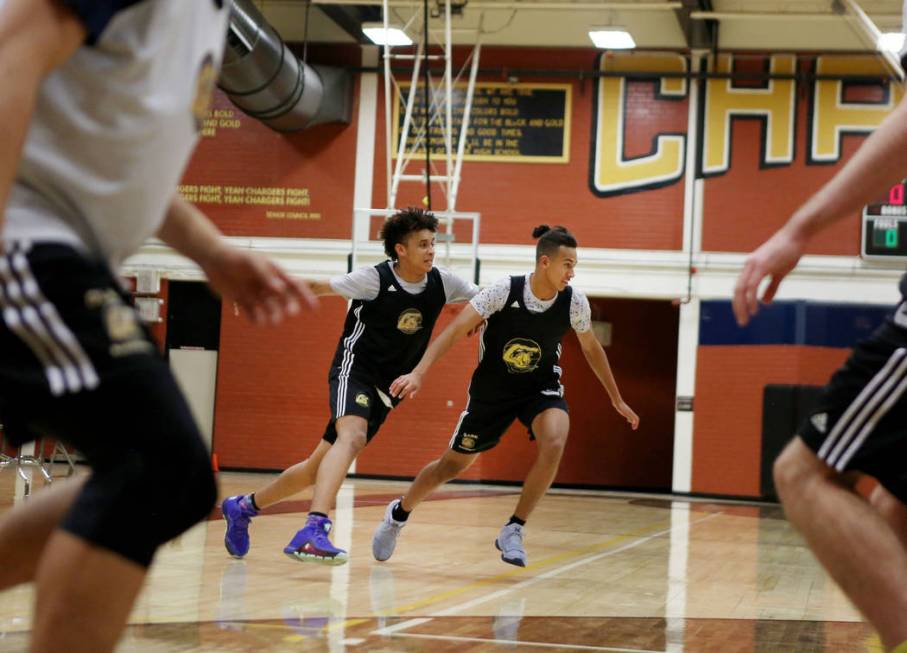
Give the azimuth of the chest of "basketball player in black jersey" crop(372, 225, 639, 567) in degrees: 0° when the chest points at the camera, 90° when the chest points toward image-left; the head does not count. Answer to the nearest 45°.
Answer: approximately 0°

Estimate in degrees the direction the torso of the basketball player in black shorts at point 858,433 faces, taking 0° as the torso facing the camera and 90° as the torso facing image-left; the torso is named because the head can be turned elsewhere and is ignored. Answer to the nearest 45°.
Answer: approximately 90°

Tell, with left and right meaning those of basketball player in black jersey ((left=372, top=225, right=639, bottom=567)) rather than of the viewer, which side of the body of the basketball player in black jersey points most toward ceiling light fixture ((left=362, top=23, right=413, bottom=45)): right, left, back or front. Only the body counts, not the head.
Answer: back

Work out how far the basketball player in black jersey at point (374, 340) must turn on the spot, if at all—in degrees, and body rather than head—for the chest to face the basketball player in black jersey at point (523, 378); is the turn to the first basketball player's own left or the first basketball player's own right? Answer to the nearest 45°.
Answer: approximately 45° to the first basketball player's own left

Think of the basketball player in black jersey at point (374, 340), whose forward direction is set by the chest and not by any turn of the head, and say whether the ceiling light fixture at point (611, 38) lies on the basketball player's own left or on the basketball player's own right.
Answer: on the basketball player's own left

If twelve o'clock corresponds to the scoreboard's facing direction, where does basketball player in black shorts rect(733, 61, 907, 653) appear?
The basketball player in black shorts is roughly at 12 o'clock from the scoreboard.

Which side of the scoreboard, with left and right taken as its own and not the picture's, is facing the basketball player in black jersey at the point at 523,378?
front

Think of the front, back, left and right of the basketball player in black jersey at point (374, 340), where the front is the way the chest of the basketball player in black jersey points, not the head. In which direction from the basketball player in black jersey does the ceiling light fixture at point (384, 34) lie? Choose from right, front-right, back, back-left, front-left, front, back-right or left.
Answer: back-left

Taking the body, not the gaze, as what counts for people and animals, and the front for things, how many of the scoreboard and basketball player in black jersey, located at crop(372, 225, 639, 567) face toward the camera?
2

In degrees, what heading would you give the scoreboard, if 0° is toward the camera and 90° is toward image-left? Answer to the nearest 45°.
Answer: approximately 0°

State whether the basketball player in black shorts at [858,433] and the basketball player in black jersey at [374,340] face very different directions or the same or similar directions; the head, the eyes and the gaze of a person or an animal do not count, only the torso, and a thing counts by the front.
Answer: very different directions
